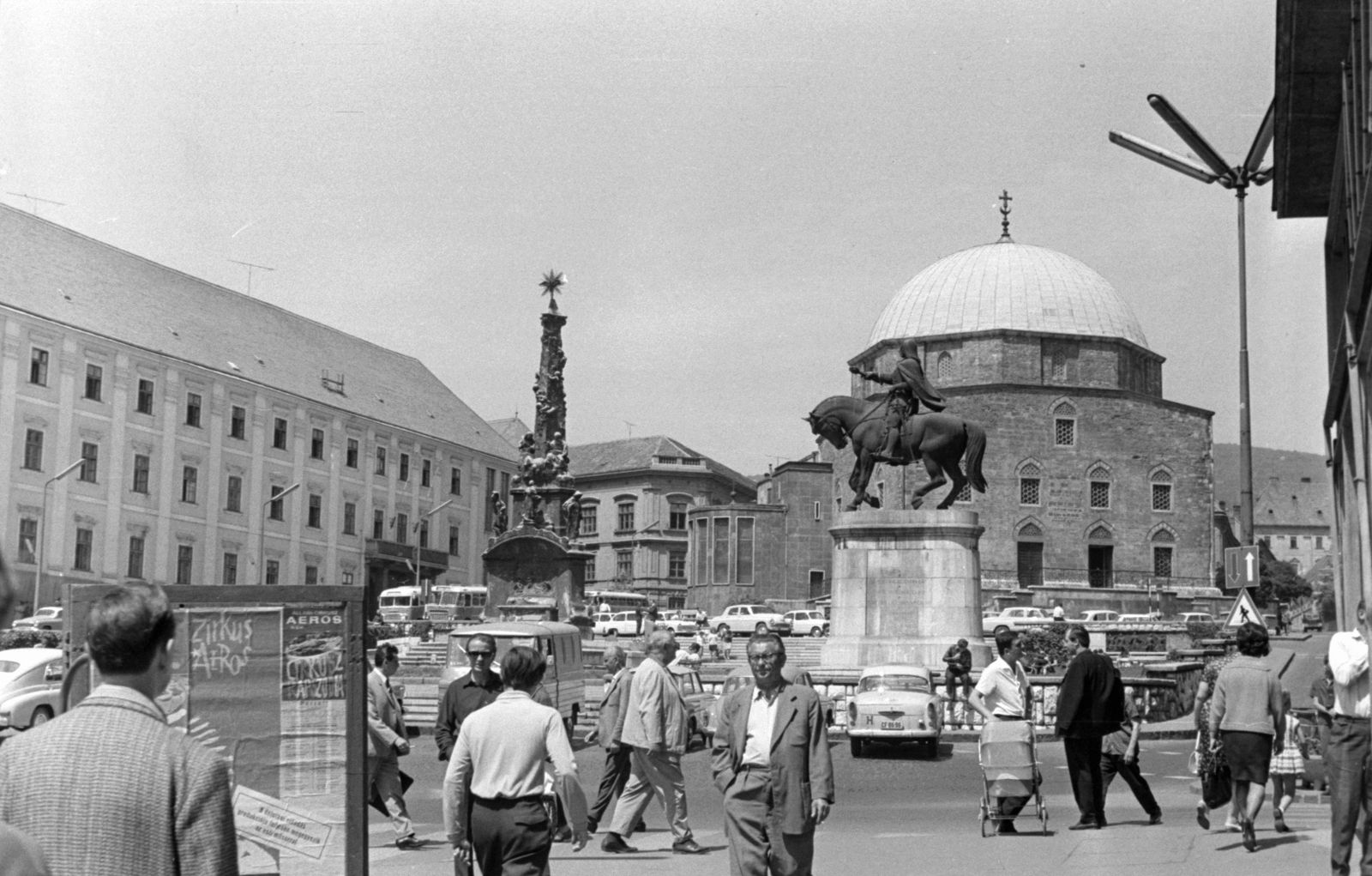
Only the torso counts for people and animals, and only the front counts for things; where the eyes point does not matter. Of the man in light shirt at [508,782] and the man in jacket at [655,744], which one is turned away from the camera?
the man in light shirt

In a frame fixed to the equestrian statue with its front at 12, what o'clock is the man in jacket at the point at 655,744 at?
The man in jacket is roughly at 9 o'clock from the equestrian statue.

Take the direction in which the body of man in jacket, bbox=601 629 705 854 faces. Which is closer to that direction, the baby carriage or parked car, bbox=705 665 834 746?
the baby carriage

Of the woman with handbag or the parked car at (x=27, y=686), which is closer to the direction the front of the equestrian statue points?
the parked car

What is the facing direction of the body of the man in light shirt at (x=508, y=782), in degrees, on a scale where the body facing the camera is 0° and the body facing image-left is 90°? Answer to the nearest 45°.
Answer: approximately 180°

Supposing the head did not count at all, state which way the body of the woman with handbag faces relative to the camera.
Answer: away from the camera

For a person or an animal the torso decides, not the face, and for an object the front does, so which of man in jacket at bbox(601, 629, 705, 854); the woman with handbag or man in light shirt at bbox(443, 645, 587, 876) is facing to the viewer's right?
the man in jacket

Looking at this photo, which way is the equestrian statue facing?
to the viewer's left

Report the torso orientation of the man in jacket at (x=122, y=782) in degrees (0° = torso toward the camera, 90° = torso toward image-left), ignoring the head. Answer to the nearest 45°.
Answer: approximately 225°

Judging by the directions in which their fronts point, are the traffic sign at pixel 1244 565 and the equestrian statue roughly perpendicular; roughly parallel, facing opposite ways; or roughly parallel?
roughly perpendicular
